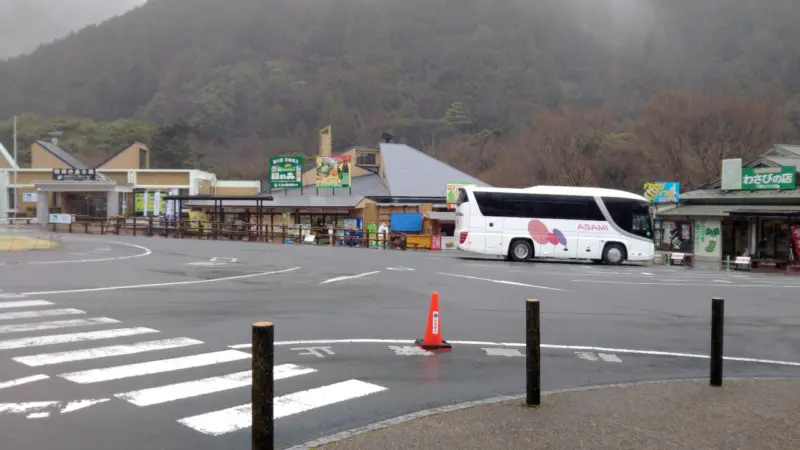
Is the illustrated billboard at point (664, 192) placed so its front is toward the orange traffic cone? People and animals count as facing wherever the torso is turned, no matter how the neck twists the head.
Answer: yes

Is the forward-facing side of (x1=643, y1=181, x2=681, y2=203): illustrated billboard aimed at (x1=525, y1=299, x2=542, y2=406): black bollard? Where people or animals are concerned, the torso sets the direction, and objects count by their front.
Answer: yes

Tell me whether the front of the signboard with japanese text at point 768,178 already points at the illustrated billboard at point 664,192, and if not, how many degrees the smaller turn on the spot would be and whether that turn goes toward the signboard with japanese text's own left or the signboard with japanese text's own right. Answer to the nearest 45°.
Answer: approximately 135° to the signboard with japanese text's own right

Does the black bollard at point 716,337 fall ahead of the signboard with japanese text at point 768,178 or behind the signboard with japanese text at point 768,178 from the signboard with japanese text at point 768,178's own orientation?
ahead

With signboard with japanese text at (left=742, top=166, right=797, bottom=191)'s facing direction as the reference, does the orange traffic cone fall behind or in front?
in front

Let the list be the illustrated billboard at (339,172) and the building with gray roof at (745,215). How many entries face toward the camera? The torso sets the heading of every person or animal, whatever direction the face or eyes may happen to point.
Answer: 2

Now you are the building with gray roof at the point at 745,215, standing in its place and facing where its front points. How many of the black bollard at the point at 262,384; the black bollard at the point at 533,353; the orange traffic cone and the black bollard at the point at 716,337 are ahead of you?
4

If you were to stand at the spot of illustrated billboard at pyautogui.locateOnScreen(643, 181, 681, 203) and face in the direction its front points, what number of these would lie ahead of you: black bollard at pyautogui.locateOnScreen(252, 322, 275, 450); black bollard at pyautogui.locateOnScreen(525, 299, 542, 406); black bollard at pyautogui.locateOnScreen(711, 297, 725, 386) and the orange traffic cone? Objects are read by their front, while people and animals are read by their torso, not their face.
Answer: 4

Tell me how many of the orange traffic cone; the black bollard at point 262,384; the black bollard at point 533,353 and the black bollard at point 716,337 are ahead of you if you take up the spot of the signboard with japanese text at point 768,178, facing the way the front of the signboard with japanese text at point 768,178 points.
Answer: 4

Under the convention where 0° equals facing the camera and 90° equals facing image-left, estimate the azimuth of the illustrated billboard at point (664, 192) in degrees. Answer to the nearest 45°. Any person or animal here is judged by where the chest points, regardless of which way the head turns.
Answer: approximately 0°

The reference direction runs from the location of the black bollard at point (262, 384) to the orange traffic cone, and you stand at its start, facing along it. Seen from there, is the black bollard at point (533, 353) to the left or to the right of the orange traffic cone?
right

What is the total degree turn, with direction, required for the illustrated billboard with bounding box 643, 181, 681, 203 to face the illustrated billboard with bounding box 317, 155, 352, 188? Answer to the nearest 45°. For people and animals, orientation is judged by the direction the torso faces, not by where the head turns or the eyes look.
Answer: approximately 90° to its right
